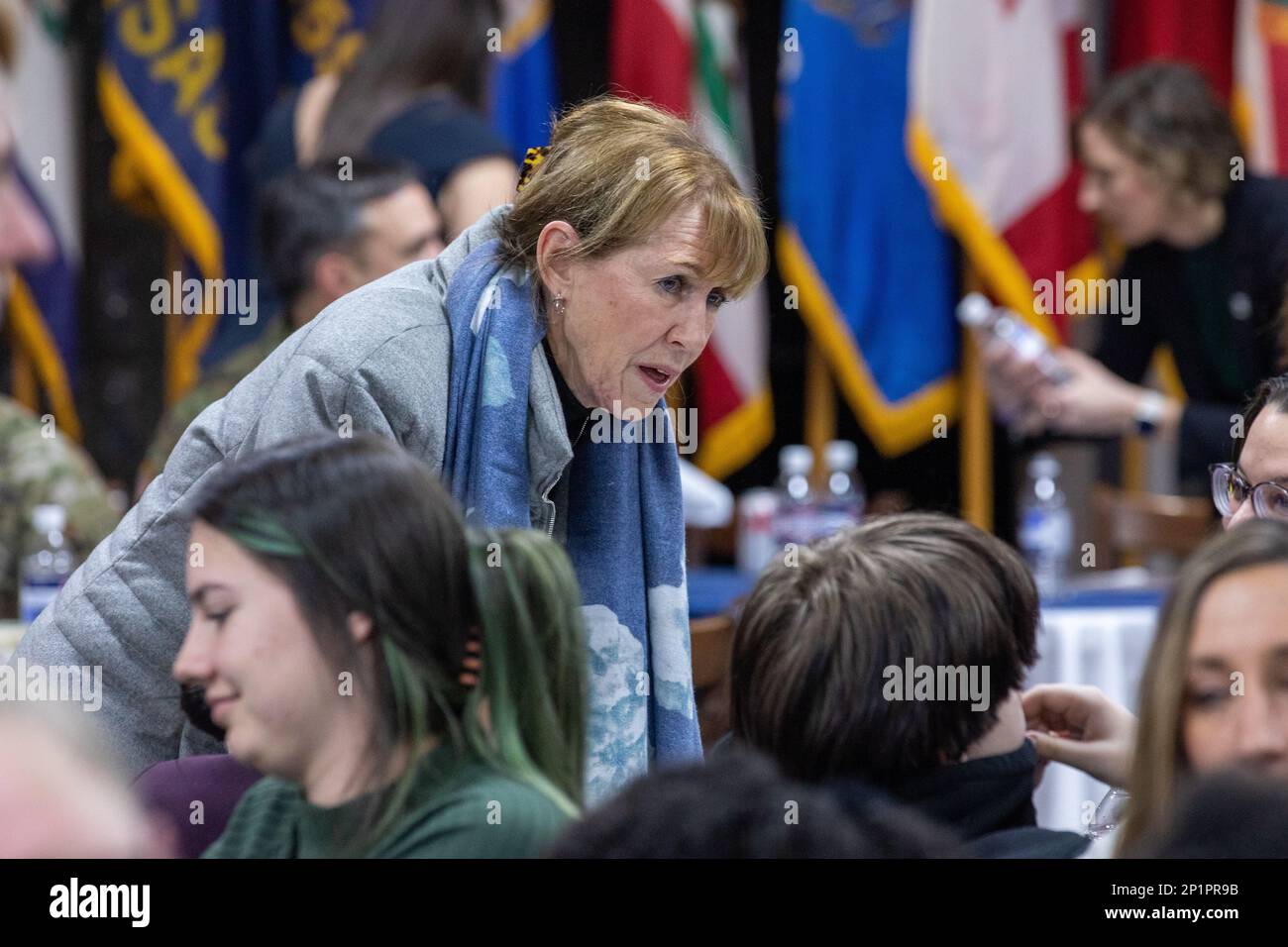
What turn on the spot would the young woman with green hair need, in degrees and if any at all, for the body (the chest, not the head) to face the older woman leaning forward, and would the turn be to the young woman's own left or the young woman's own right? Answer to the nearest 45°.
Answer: approximately 90° to the young woman's own right

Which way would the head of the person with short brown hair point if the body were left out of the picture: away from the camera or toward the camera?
away from the camera

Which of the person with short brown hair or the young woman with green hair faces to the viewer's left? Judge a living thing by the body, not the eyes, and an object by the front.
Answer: the young woman with green hair

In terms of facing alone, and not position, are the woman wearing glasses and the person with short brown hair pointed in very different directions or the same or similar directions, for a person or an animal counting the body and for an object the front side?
very different directions

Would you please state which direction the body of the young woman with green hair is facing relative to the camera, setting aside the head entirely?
to the viewer's left

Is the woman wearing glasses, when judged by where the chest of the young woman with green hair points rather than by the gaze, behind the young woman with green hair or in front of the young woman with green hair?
behind

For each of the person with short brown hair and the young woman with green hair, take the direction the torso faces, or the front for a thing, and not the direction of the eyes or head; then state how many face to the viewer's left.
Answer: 1

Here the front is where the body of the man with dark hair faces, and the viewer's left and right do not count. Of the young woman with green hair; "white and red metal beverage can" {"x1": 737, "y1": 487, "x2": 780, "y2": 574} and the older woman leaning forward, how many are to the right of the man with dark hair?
2

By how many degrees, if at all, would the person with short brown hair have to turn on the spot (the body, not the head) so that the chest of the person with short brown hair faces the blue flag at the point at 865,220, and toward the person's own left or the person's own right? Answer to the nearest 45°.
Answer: approximately 45° to the person's own left

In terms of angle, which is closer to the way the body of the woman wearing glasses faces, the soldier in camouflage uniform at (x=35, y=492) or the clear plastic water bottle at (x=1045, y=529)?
the soldier in camouflage uniform

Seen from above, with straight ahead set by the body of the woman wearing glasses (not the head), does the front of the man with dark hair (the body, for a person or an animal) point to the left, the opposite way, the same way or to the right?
the opposite way
